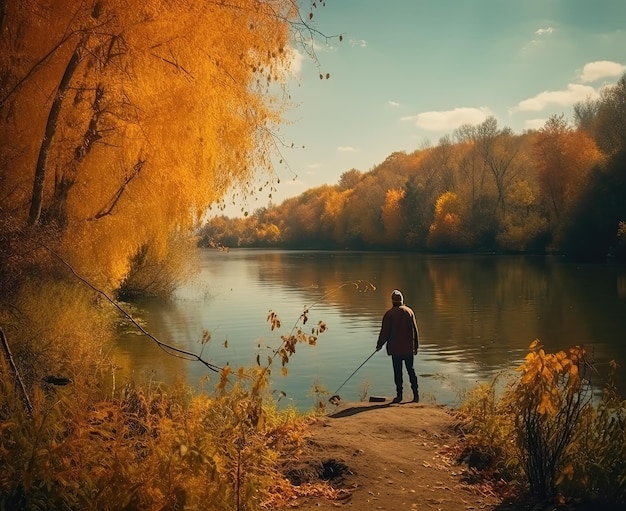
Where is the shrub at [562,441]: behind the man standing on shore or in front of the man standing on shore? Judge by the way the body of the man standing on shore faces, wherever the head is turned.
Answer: behind

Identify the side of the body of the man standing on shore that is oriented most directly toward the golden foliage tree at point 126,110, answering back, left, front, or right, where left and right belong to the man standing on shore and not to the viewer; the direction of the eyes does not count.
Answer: left

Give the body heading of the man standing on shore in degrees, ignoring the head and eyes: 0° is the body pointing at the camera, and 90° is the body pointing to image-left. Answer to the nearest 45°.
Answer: approximately 180°
